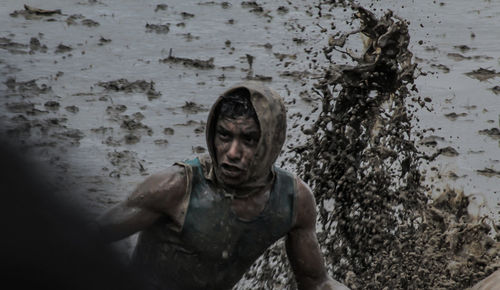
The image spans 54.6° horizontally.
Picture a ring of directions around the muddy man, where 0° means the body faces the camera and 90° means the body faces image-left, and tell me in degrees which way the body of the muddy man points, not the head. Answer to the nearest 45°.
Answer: approximately 0°

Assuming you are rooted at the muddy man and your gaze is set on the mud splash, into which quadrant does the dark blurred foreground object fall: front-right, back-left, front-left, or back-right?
back-right

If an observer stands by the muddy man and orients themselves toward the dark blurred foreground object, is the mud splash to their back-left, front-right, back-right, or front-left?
back-left

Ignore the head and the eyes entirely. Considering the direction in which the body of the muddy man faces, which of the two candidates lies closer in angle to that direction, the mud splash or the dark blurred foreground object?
the dark blurred foreground object

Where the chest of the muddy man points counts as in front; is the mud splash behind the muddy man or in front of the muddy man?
behind
